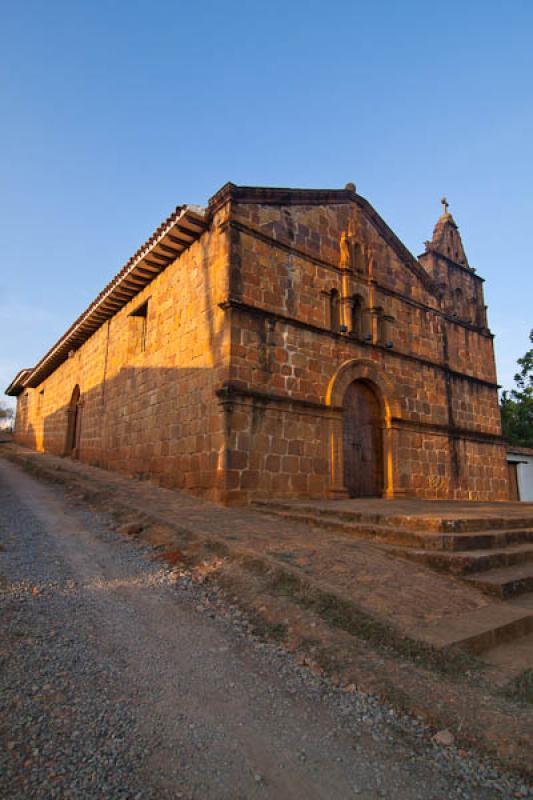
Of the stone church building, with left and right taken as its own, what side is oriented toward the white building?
left

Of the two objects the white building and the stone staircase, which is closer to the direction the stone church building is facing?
the stone staircase

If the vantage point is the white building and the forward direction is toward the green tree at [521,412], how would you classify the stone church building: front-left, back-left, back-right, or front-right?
back-left

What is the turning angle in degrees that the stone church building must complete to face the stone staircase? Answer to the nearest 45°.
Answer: approximately 45° to its right

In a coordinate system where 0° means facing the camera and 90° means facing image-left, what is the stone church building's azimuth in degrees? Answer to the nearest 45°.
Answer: approximately 315°

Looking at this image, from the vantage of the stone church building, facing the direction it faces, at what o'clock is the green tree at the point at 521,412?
The green tree is roughly at 9 o'clock from the stone church building.

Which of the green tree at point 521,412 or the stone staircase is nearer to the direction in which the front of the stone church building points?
the stone staircase
